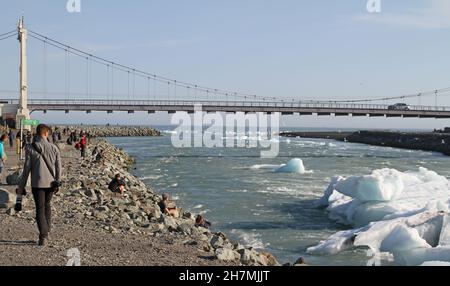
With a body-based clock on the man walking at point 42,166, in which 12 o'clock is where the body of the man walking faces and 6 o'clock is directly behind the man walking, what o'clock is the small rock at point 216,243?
The small rock is roughly at 2 o'clock from the man walking.

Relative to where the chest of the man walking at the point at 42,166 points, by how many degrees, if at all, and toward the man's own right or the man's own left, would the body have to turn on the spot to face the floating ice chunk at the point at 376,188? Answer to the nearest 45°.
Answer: approximately 45° to the man's own right

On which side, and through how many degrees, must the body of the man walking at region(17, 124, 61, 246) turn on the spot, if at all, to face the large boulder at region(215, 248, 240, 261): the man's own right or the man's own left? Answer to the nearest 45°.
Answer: approximately 90° to the man's own right

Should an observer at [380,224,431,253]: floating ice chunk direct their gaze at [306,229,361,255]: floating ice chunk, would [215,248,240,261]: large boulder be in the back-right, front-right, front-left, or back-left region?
front-left

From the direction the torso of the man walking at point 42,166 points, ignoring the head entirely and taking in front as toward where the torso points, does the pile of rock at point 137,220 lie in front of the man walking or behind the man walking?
in front

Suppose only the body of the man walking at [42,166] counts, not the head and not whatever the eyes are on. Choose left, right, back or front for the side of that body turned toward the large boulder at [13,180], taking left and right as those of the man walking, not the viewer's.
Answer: front

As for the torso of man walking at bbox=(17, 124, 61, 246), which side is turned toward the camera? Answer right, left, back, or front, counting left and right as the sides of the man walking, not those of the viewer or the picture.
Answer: back

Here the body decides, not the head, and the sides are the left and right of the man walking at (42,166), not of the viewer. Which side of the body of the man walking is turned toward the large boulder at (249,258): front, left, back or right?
right
